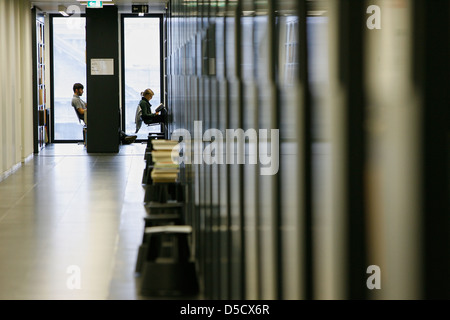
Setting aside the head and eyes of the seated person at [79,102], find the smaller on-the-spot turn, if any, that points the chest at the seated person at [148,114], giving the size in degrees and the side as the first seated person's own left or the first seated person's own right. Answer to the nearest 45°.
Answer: approximately 45° to the first seated person's own right

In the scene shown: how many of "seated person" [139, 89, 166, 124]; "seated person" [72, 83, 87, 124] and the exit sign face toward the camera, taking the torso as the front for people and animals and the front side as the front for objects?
1

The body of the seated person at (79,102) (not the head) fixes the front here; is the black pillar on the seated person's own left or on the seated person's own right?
on the seated person's own right

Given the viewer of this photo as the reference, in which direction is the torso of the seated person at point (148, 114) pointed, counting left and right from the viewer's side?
facing to the right of the viewer

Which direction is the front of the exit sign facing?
toward the camera

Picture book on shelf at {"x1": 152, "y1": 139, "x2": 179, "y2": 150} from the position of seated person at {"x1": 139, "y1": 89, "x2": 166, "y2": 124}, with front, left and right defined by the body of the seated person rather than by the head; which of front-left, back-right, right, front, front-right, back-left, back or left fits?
right

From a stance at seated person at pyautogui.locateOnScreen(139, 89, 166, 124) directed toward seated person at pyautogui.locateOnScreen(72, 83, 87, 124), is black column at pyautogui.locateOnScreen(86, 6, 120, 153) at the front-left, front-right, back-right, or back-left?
front-left

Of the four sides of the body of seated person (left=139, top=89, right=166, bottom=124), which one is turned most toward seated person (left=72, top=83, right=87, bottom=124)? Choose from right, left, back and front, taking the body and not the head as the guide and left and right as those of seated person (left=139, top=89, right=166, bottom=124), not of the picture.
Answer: back

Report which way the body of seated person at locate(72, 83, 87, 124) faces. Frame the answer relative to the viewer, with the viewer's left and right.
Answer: facing to the right of the viewer

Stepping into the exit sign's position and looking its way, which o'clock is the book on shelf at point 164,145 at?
The book on shelf is roughly at 12 o'clock from the exit sign.

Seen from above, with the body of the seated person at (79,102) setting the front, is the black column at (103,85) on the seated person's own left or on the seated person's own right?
on the seated person's own right

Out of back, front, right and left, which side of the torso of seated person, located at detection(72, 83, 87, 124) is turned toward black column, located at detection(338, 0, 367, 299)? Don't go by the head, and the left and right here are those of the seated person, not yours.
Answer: right

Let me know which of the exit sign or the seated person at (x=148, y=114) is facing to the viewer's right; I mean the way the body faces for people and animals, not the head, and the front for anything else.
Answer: the seated person

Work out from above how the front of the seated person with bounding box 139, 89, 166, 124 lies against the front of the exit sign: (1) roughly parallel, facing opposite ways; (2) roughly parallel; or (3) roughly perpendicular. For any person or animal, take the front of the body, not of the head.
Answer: roughly perpendicular

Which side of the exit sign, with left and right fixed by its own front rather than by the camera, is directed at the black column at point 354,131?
front

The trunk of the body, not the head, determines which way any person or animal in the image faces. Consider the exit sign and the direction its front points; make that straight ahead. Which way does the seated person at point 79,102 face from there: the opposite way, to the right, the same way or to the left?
to the left

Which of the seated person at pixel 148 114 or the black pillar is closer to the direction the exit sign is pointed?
the black pillar
